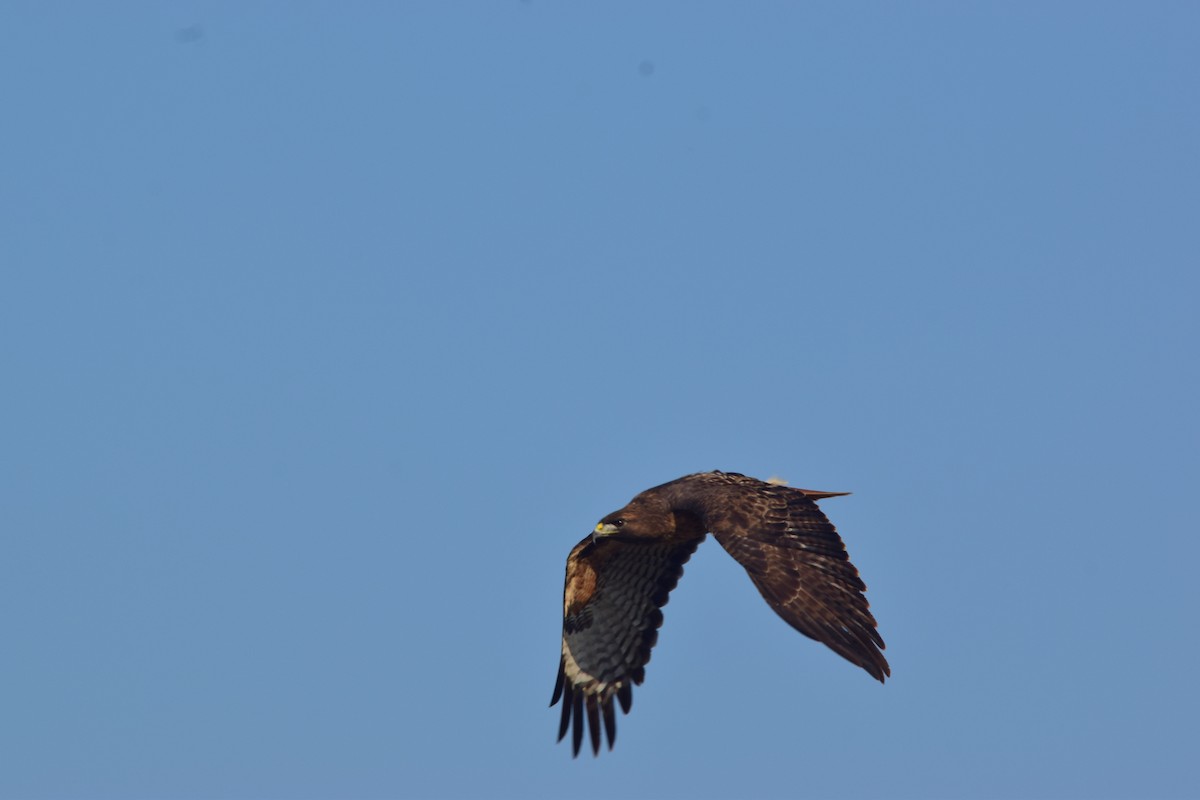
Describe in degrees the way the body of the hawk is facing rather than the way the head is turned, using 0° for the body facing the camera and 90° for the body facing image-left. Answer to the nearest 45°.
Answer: approximately 45°
